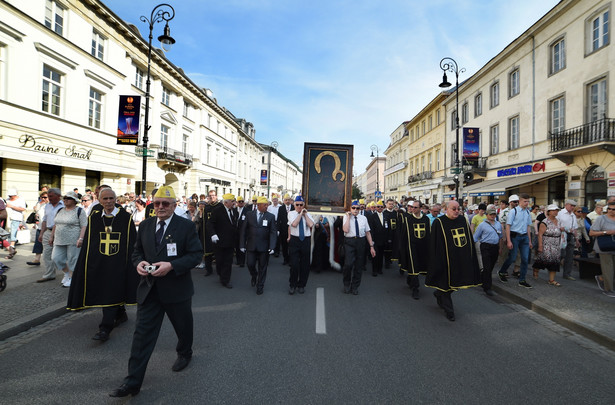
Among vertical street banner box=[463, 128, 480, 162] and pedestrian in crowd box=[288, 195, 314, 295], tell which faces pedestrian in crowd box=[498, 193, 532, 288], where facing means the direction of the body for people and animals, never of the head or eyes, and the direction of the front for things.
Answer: the vertical street banner

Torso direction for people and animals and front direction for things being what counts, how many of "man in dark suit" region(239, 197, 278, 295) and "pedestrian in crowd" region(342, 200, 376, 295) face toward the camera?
2

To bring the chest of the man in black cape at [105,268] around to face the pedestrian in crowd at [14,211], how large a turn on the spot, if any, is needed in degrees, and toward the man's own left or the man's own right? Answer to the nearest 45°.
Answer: approximately 180°

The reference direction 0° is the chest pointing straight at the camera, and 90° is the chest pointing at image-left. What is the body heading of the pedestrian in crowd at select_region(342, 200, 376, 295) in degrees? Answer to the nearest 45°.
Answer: approximately 0°

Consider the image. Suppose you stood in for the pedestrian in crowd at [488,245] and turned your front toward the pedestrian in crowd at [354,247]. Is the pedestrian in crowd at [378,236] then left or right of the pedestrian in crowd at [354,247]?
right

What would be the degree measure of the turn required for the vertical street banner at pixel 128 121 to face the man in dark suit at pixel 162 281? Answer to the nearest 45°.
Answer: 0° — it already faces them

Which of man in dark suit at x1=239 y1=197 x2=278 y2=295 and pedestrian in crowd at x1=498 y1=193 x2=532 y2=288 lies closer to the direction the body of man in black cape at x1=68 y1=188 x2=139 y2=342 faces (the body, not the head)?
the pedestrian in crowd

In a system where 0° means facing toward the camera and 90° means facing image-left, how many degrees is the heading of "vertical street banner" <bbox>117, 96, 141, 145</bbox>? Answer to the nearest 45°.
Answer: approximately 0°

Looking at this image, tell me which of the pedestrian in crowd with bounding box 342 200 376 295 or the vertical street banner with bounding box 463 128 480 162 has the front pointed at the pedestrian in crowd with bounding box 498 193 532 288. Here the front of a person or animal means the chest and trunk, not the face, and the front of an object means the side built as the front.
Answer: the vertical street banner
